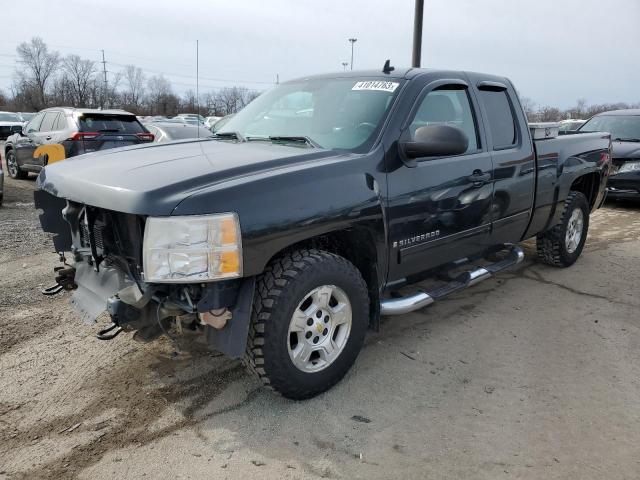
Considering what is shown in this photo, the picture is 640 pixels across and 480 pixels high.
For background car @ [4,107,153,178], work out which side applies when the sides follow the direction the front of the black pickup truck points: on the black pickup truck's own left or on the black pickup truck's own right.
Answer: on the black pickup truck's own right

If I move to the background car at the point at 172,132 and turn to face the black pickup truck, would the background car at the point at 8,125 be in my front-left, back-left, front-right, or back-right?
back-right

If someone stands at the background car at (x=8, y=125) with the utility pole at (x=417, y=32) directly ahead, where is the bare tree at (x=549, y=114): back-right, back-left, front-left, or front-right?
front-left

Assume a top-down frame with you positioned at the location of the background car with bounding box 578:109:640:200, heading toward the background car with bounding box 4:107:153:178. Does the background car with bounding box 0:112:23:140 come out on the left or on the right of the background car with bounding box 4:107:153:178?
right

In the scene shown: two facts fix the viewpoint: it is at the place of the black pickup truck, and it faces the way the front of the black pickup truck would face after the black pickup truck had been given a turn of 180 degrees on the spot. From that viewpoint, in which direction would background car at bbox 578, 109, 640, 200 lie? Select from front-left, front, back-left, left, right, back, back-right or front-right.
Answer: front

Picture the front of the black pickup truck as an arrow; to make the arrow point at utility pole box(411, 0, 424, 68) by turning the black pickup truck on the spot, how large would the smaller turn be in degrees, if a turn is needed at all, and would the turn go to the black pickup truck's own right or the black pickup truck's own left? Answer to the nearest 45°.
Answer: approximately 135° to the black pickup truck's own right

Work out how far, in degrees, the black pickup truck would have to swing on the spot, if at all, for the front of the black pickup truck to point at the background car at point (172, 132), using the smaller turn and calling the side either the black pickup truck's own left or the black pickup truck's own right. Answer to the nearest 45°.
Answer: approximately 135° to the black pickup truck's own right

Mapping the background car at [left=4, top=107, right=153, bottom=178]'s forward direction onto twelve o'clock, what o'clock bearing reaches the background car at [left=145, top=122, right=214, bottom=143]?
the background car at [left=145, top=122, right=214, bottom=143] is roughly at 4 o'clock from the background car at [left=4, top=107, right=153, bottom=178].

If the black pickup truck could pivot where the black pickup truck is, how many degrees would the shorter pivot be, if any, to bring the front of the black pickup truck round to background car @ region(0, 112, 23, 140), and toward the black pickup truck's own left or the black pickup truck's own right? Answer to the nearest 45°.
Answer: approximately 90° to the black pickup truck's own right

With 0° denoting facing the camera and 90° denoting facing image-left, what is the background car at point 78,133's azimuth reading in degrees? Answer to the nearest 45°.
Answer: approximately 135°

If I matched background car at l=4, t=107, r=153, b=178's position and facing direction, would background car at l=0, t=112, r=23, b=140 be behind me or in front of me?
in front

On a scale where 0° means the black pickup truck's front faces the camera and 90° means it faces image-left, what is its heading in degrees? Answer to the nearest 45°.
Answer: approximately 45°

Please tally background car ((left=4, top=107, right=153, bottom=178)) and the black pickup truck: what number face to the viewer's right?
0

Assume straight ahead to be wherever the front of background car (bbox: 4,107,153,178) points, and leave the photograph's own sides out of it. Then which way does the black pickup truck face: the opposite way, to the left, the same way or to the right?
to the left

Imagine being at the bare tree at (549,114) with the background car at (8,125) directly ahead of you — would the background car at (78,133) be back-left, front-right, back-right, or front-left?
front-left
